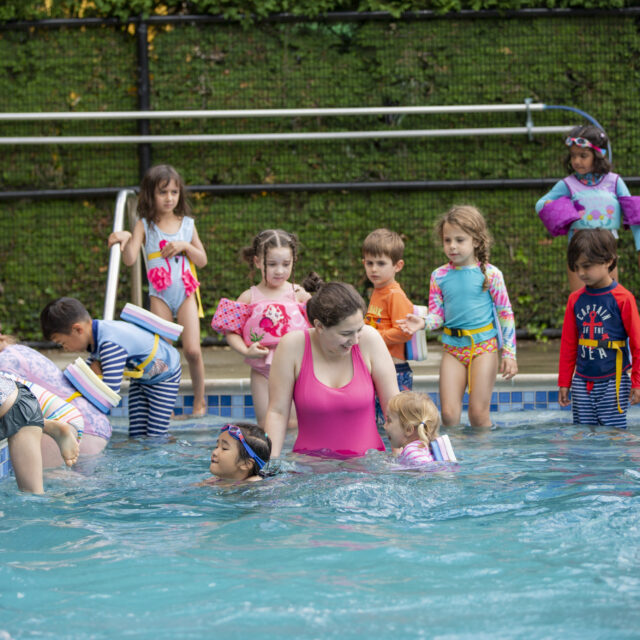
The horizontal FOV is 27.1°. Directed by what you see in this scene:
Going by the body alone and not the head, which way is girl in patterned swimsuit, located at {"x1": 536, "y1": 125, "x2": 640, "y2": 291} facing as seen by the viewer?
toward the camera

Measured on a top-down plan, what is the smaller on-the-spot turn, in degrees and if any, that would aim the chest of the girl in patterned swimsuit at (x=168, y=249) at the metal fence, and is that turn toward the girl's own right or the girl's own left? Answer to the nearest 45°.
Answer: approximately 135° to the girl's own left

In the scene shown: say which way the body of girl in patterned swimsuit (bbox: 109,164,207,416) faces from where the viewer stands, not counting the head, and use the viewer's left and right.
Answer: facing the viewer

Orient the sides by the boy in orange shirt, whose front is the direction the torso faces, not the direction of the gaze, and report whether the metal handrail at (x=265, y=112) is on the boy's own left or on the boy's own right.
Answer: on the boy's own right

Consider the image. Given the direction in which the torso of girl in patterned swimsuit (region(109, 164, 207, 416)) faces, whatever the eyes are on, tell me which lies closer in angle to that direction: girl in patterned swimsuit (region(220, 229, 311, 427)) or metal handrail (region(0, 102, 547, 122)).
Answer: the girl in patterned swimsuit

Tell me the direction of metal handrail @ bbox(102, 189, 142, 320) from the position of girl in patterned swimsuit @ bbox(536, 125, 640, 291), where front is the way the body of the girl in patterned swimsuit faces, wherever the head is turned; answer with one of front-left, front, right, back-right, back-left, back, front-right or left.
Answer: right

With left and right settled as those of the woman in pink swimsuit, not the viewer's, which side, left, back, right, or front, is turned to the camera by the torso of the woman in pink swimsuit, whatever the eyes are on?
front

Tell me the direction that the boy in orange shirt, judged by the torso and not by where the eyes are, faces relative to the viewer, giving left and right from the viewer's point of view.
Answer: facing the viewer and to the left of the viewer

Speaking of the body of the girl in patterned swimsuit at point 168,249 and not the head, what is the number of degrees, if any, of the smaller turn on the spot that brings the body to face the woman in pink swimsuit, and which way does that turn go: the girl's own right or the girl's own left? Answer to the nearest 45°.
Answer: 0° — they already face them
